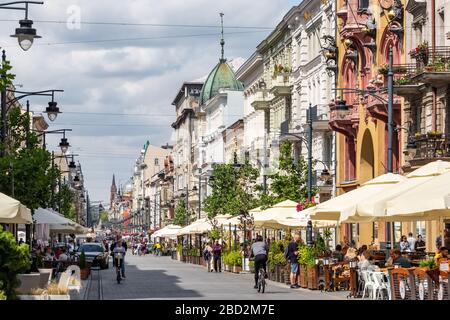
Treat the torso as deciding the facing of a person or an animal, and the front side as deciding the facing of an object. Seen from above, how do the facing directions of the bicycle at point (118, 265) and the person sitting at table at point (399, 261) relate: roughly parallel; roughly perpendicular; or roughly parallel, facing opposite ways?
roughly perpendicular

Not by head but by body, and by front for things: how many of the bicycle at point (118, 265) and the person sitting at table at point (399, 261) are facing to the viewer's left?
1

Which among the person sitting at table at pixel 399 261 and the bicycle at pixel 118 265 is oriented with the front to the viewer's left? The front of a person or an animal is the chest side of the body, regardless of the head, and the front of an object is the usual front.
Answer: the person sitting at table

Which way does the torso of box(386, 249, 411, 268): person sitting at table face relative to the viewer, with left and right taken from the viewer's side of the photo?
facing to the left of the viewer

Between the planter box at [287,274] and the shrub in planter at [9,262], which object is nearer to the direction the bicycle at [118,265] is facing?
the shrub in planter

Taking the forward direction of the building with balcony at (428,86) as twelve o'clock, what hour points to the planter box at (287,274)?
The planter box is roughly at 12 o'clock from the building with balcony.
